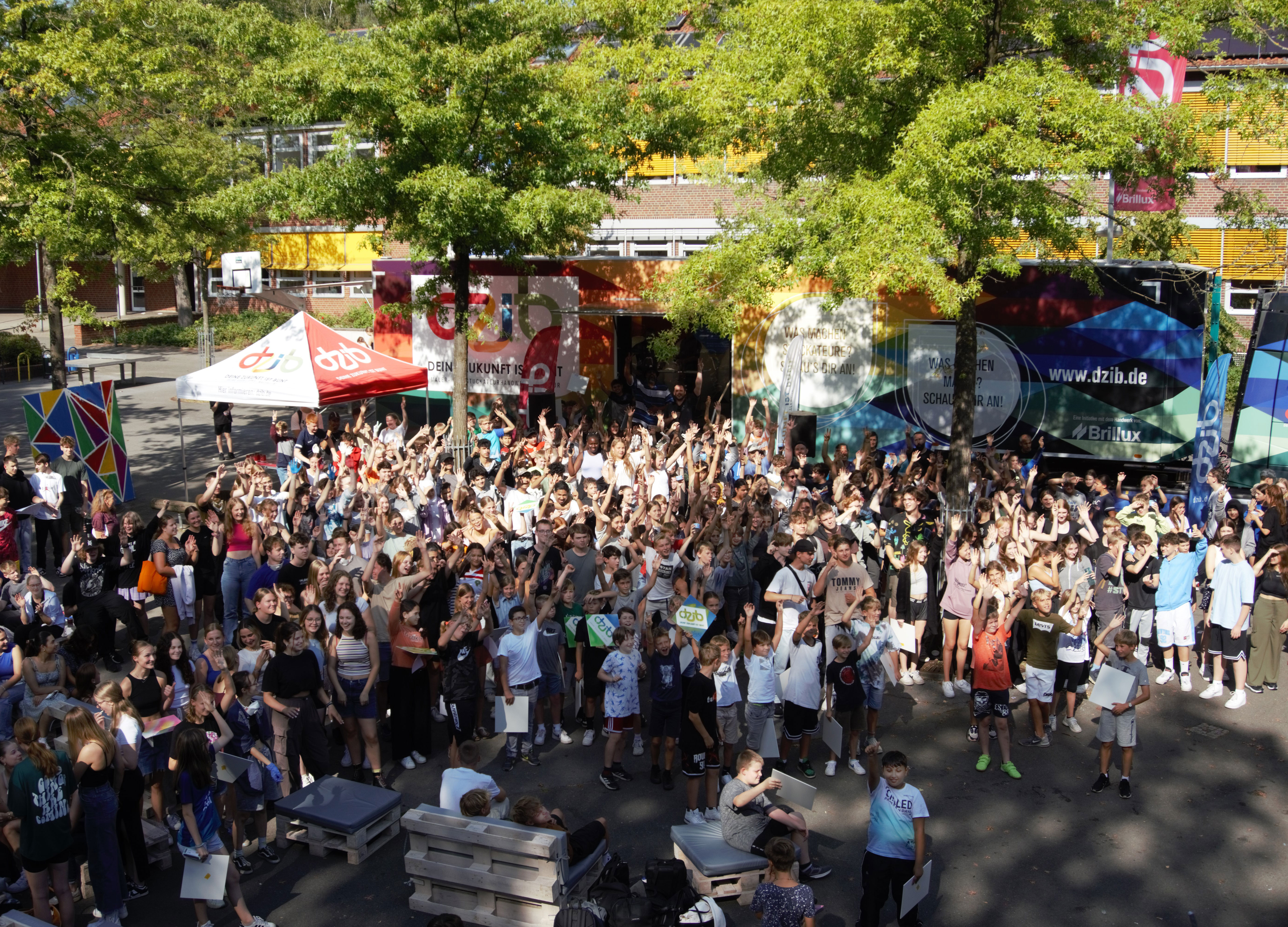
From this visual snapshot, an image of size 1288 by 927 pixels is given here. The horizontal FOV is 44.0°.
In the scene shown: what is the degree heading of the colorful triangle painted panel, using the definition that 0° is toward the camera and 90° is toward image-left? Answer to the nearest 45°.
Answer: approximately 0°

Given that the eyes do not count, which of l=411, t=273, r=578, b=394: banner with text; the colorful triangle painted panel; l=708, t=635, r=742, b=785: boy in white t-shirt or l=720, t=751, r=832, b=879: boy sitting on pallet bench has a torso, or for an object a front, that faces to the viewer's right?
the boy sitting on pallet bench

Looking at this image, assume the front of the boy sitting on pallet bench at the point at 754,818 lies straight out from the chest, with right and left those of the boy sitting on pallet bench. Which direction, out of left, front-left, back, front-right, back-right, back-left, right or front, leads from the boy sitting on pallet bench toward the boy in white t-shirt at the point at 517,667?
back-left

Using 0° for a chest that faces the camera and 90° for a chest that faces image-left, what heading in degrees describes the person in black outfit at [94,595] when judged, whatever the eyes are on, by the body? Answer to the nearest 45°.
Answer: approximately 0°

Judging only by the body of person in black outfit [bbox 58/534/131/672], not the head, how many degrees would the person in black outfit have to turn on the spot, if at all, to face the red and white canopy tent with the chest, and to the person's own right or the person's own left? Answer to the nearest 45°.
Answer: approximately 135° to the person's own left

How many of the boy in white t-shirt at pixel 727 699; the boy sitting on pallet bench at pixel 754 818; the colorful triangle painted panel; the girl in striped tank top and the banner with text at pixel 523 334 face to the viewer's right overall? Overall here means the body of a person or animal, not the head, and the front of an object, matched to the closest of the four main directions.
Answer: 1

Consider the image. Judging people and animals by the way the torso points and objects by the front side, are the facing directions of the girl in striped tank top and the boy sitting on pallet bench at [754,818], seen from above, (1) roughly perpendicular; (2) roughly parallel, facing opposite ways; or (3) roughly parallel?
roughly perpendicular

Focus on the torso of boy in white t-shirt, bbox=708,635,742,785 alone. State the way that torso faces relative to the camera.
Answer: toward the camera

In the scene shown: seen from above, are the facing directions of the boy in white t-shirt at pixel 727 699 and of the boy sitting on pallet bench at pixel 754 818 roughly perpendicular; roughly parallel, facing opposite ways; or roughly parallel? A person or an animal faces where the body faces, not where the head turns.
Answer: roughly perpendicular

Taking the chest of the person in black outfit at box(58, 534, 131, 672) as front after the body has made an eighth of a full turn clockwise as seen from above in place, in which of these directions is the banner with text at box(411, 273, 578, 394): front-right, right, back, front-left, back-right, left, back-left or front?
back

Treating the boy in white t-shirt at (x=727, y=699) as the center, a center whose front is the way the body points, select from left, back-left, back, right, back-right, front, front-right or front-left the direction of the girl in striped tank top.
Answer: right

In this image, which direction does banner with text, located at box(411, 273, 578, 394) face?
toward the camera

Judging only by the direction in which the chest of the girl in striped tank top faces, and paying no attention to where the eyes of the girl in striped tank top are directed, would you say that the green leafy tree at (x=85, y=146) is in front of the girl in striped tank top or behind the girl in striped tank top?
behind

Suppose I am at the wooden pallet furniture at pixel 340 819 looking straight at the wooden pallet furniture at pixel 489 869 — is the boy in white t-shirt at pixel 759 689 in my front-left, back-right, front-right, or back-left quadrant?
front-left

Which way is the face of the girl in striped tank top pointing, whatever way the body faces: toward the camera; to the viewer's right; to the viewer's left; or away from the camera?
toward the camera

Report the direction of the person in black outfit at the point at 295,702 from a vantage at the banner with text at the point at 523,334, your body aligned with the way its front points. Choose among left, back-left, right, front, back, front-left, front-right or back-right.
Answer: front

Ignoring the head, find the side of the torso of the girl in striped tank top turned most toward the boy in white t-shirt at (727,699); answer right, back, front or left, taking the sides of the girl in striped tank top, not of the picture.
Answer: left

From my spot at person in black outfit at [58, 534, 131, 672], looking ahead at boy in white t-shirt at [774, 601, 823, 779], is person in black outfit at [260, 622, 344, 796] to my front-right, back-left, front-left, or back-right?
front-right

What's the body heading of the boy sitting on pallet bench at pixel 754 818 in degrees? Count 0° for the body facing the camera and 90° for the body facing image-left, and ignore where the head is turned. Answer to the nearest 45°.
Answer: approximately 270°

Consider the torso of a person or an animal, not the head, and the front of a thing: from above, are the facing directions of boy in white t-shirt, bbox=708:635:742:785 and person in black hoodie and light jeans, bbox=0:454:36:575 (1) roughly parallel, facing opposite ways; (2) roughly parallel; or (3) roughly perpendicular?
roughly perpendicular
